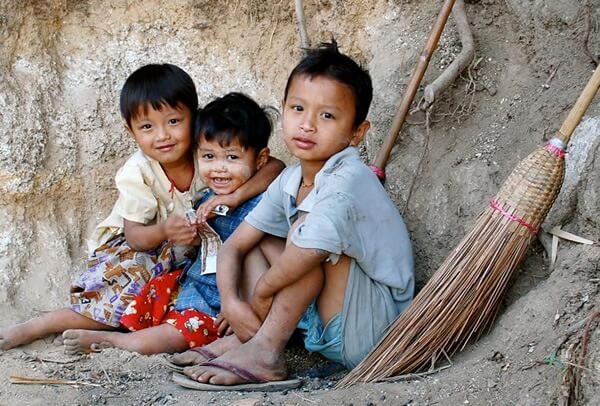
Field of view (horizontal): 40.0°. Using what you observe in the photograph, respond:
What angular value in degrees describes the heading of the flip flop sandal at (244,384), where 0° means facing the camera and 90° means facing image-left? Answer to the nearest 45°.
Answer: approximately 90°

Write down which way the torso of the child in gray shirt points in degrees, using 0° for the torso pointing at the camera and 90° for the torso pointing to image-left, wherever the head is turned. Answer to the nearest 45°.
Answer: approximately 45°

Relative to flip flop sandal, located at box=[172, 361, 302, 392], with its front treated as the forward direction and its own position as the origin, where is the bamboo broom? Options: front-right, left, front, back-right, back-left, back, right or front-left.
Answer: back

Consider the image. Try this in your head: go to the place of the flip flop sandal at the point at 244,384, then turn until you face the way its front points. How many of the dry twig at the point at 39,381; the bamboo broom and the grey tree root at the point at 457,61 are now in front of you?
1

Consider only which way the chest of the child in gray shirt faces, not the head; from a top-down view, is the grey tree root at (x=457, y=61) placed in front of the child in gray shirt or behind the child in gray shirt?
behind

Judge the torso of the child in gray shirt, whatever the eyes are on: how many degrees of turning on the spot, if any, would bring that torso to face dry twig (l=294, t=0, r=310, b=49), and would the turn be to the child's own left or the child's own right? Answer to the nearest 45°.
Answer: approximately 135° to the child's own right
